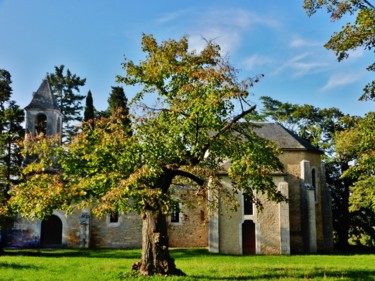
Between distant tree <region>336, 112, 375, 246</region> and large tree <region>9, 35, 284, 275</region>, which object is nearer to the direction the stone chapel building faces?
the large tree

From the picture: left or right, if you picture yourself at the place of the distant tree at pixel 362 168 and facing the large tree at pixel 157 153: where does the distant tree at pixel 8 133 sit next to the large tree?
right
